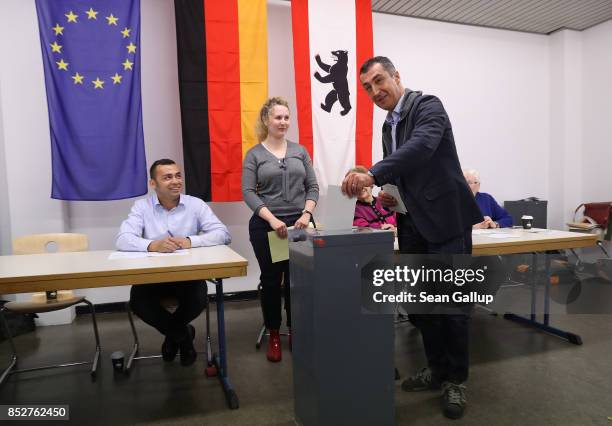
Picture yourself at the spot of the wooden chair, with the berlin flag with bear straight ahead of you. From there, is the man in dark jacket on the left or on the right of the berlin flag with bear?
right

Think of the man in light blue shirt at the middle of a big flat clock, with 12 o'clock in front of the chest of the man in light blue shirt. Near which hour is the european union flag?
The european union flag is roughly at 5 o'clock from the man in light blue shirt.

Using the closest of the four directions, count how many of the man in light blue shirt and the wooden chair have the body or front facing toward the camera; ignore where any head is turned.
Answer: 2

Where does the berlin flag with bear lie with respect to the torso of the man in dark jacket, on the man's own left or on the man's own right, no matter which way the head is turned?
on the man's own right

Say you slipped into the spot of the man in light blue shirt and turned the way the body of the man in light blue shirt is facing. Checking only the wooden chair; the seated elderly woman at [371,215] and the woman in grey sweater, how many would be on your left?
2

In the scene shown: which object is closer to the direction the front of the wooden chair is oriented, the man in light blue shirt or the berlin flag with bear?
the man in light blue shirt

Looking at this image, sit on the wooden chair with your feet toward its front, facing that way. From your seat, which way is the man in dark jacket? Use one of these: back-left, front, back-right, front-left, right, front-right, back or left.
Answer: front-left

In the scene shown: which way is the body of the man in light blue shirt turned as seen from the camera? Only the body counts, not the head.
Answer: toward the camera

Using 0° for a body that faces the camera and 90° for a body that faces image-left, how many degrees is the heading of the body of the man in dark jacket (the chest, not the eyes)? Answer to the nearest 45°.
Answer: approximately 45°

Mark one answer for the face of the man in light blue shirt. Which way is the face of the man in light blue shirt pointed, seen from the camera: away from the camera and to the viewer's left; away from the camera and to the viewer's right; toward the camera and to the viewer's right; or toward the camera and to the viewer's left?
toward the camera and to the viewer's right
